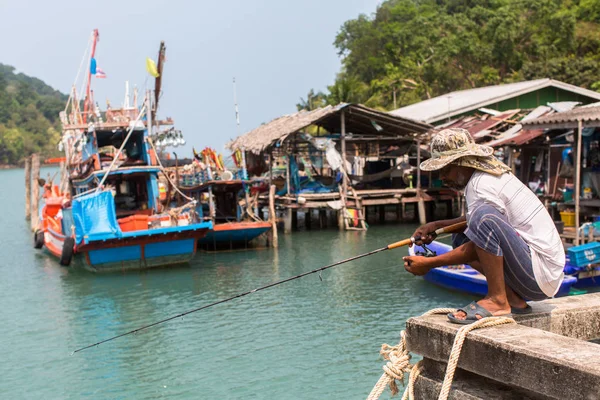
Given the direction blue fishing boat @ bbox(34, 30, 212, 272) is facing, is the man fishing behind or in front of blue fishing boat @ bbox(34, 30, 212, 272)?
behind

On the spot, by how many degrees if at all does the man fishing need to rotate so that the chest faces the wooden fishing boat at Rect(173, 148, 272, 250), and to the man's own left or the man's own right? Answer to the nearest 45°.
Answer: approximately 45° to the man's own right

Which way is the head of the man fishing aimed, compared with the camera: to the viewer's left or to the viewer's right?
to the viewer's left

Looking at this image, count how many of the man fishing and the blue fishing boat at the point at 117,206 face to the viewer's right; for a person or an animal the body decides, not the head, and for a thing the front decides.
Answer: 0

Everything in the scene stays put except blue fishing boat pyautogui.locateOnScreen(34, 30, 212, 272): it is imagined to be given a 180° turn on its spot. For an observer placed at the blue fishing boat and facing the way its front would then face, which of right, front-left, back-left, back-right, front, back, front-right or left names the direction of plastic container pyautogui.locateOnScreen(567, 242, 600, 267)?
front

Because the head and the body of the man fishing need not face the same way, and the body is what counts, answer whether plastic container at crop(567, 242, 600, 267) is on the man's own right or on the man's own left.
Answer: on the man's own right

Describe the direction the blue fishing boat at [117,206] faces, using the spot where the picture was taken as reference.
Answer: facing away from the viewer and to the left of the viewer

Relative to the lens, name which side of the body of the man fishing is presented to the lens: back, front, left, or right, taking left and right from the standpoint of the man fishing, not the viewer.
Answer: left

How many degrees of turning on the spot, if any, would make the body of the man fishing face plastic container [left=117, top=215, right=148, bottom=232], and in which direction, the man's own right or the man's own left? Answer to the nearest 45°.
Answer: approximately 45° to the man's own right
